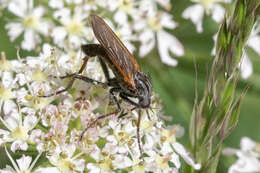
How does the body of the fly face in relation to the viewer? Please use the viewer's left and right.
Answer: facing to the right of the viewer

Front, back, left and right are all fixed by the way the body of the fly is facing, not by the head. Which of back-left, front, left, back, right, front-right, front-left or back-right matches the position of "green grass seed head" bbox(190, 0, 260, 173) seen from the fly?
front-right
